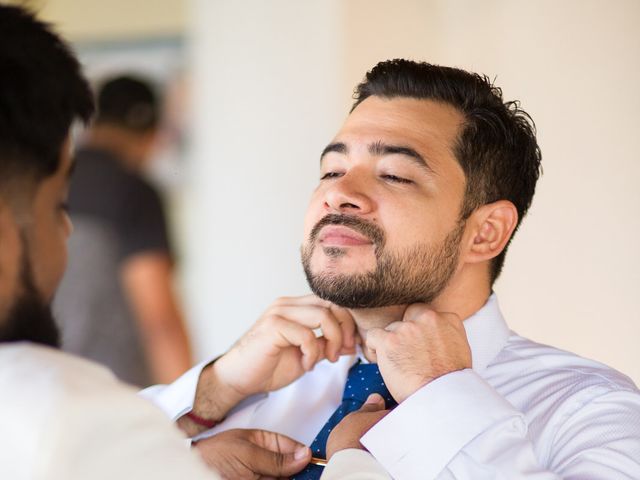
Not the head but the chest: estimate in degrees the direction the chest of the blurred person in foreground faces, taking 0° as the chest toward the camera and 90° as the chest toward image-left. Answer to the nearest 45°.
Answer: approximately 225°

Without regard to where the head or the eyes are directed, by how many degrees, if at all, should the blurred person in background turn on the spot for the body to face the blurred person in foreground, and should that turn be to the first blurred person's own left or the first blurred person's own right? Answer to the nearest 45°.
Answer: approximately 135° to the first blurred person's own right

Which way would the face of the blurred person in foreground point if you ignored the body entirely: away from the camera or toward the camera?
away from the camera

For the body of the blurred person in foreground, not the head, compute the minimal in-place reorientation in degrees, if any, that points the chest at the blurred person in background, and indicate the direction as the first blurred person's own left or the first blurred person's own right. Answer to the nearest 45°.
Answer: approximately 45° to the first blurred person's own left

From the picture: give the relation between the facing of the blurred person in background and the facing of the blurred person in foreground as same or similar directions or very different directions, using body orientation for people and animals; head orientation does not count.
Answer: same or similar directions

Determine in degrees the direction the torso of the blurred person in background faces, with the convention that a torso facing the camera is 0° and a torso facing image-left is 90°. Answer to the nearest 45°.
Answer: approximately 225°

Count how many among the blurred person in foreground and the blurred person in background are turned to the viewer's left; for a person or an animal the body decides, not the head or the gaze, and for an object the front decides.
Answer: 0
